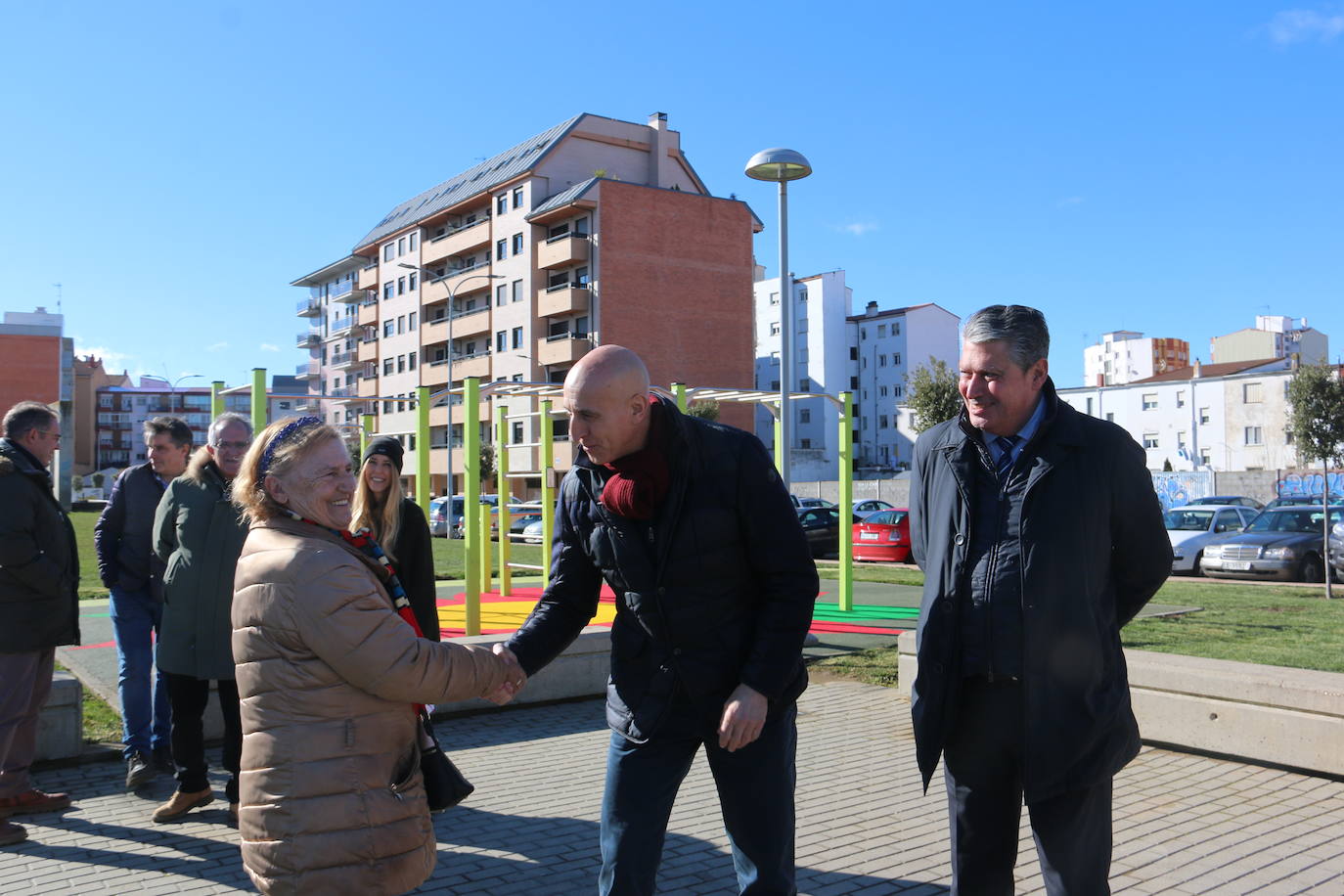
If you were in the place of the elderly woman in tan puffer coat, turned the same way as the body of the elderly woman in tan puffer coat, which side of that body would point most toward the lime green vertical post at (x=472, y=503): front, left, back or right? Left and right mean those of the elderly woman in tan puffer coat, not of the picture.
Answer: left

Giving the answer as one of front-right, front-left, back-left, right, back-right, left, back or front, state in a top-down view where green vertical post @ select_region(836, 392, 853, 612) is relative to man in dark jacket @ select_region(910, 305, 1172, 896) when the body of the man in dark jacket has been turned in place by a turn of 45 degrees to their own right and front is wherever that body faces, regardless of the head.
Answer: right

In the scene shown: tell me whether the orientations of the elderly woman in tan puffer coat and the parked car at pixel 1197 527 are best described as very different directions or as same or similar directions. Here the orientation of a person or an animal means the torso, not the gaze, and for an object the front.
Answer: very different directions

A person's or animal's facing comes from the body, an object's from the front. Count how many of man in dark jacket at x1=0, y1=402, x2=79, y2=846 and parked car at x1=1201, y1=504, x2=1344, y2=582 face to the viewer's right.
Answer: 1

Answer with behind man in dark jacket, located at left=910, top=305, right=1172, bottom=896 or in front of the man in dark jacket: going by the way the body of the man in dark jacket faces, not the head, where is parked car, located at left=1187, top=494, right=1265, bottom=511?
behind

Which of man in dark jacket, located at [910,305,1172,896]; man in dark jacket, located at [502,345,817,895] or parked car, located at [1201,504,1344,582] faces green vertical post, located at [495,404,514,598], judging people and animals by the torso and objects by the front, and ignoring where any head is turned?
the parked car

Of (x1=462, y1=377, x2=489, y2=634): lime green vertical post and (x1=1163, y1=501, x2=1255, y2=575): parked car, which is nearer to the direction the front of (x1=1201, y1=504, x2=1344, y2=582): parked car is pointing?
the lime green vertical post

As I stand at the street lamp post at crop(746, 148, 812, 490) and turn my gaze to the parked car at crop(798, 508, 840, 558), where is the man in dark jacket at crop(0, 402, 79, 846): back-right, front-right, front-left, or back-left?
back-left

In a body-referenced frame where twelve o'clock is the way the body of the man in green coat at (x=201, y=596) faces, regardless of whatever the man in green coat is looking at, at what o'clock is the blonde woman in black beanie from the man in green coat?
The blonde woman in black beanie is roughly at 10 o'clock from the man in green coat.

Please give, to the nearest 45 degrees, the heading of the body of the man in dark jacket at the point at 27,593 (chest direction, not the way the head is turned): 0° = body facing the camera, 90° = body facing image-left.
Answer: approximately 270°

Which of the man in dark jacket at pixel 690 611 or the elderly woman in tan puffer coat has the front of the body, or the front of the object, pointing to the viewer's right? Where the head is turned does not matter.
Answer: the elderly woman in tan puffer coat

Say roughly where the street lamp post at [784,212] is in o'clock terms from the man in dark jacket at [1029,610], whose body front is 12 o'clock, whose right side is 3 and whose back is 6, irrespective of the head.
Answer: The street lamp post is roughly at 4 o'clock from the man in dark jacket.
